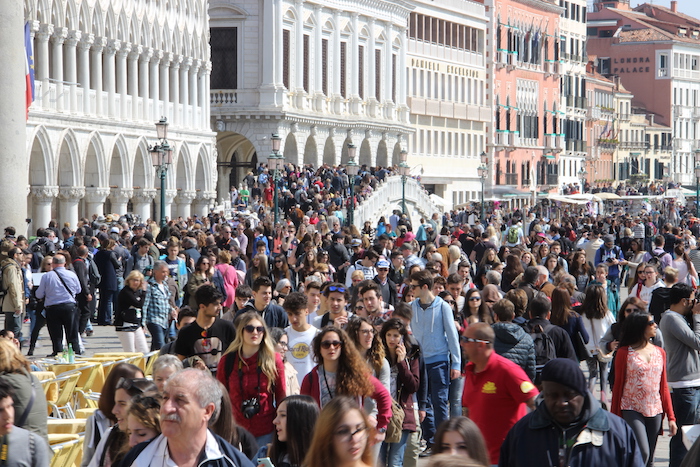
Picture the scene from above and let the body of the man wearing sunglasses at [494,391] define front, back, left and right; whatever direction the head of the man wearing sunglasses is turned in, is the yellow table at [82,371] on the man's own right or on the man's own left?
on the man's own right

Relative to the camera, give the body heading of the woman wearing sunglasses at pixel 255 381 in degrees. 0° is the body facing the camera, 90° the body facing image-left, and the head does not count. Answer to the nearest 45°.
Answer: approximately 0°

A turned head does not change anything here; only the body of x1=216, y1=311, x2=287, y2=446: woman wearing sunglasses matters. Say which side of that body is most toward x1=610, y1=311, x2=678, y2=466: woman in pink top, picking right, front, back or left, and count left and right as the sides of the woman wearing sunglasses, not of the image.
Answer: left

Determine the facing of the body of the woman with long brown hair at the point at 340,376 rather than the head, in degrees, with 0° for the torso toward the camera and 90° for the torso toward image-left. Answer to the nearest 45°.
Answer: approximately 0°

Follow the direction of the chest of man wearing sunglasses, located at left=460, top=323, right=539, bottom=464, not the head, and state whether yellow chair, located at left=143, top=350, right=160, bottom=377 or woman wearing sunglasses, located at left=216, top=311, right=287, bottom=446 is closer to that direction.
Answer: the woman wearing sunglasses

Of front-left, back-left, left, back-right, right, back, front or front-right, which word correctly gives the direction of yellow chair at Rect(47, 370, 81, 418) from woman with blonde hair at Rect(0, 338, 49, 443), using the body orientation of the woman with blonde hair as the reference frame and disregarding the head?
front-right
